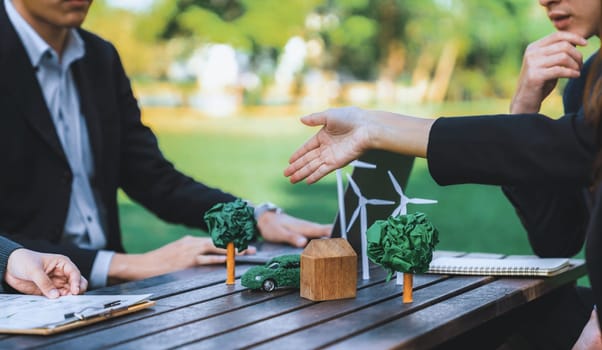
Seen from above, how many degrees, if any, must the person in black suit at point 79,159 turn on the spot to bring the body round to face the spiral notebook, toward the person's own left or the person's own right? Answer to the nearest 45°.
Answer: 0° — they already face it

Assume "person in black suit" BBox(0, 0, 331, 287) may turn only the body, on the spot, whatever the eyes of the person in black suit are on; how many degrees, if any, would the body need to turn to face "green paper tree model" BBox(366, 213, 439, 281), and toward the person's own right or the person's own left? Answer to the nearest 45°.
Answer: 0° — they already face it

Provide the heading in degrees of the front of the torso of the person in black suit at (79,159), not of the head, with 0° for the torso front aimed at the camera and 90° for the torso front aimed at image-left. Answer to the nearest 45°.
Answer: approximately 315°

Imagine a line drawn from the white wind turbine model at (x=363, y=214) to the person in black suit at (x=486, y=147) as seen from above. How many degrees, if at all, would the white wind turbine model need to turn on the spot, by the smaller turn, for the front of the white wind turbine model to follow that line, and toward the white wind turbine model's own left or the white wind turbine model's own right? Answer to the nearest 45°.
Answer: approximately 45° to the white wind turbine model's own left

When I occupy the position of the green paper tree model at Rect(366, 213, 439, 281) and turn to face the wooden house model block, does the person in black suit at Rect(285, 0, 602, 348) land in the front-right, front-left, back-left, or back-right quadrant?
back-right
